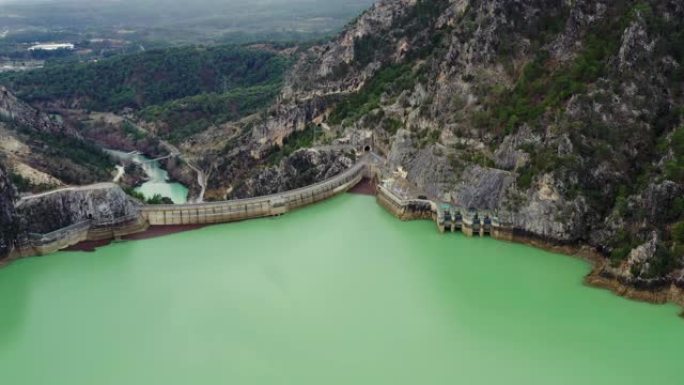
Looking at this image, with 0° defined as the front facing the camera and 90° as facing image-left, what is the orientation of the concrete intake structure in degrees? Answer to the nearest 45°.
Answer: approximately 45°
